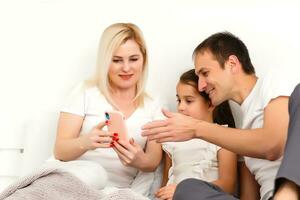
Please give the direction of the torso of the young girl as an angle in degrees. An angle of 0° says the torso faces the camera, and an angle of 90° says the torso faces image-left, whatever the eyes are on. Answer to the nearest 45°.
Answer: approximately 45°

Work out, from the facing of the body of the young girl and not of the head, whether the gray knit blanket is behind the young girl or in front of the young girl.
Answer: in front

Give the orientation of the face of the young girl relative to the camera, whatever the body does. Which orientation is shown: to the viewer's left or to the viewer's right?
to the viewer's left
